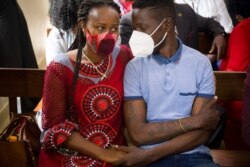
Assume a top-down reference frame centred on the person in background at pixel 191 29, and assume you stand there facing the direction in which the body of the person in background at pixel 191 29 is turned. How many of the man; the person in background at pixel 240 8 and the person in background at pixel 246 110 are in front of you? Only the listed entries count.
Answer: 2

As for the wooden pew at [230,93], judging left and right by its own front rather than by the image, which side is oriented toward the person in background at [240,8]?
back

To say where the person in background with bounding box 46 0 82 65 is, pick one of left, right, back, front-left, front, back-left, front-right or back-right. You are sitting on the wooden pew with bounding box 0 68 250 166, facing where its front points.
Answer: back

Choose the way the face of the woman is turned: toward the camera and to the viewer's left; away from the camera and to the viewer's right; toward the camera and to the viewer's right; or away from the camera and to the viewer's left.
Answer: toward the camera and to the viewer's right

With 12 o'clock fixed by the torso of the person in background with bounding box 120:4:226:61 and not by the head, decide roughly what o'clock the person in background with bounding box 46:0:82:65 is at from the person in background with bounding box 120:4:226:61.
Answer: the person in background with bounding box 46:0:82:65 is roughly at 3 o'clock from the person in background with bounding box 120:4:226:61.

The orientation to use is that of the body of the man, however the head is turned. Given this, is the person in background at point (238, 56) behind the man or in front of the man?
behind

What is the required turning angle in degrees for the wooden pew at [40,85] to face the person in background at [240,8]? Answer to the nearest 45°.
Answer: approximately 135° to its left

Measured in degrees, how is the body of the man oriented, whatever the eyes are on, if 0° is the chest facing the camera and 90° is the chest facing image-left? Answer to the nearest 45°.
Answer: approximately 0°
